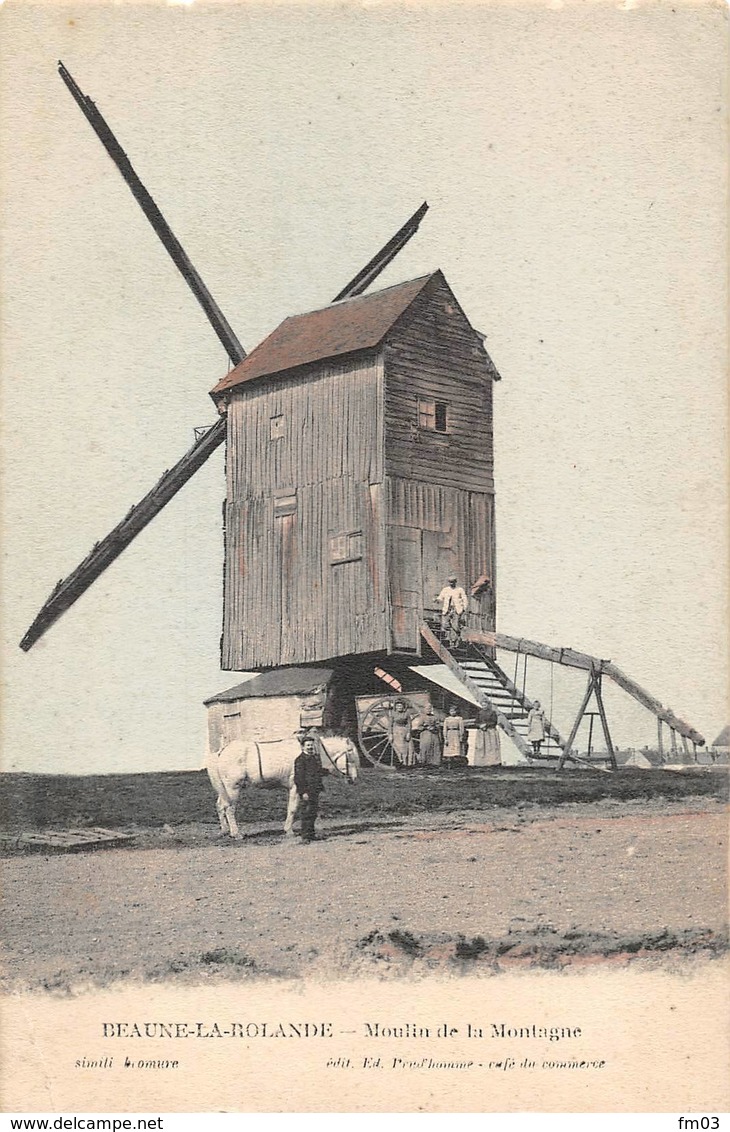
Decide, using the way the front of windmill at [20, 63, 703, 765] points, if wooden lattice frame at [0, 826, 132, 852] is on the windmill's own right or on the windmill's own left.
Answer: on the windmill's own left

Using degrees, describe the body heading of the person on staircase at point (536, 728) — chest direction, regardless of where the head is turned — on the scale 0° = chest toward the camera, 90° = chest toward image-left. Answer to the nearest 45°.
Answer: approximately 0°

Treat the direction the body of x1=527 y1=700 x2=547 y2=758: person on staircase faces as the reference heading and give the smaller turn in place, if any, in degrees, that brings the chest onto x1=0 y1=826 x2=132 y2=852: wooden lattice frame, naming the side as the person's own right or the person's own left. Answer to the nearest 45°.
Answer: approximately 45° to the person's own right

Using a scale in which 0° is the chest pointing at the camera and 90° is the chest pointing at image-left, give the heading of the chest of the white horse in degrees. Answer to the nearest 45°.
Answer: approximately 270°

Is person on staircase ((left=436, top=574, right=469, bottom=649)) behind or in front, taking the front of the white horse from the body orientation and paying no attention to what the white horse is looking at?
in front

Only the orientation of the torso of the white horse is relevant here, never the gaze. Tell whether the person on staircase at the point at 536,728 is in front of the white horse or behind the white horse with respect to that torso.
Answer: in front

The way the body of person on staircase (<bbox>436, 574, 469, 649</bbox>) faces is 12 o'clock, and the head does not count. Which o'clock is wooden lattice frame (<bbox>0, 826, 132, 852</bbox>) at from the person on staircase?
The wooden lattice frame is roughly at 2 o'clock from the person on staircase.

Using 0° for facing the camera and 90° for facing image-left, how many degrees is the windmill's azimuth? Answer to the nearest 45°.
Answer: approximately 135°
